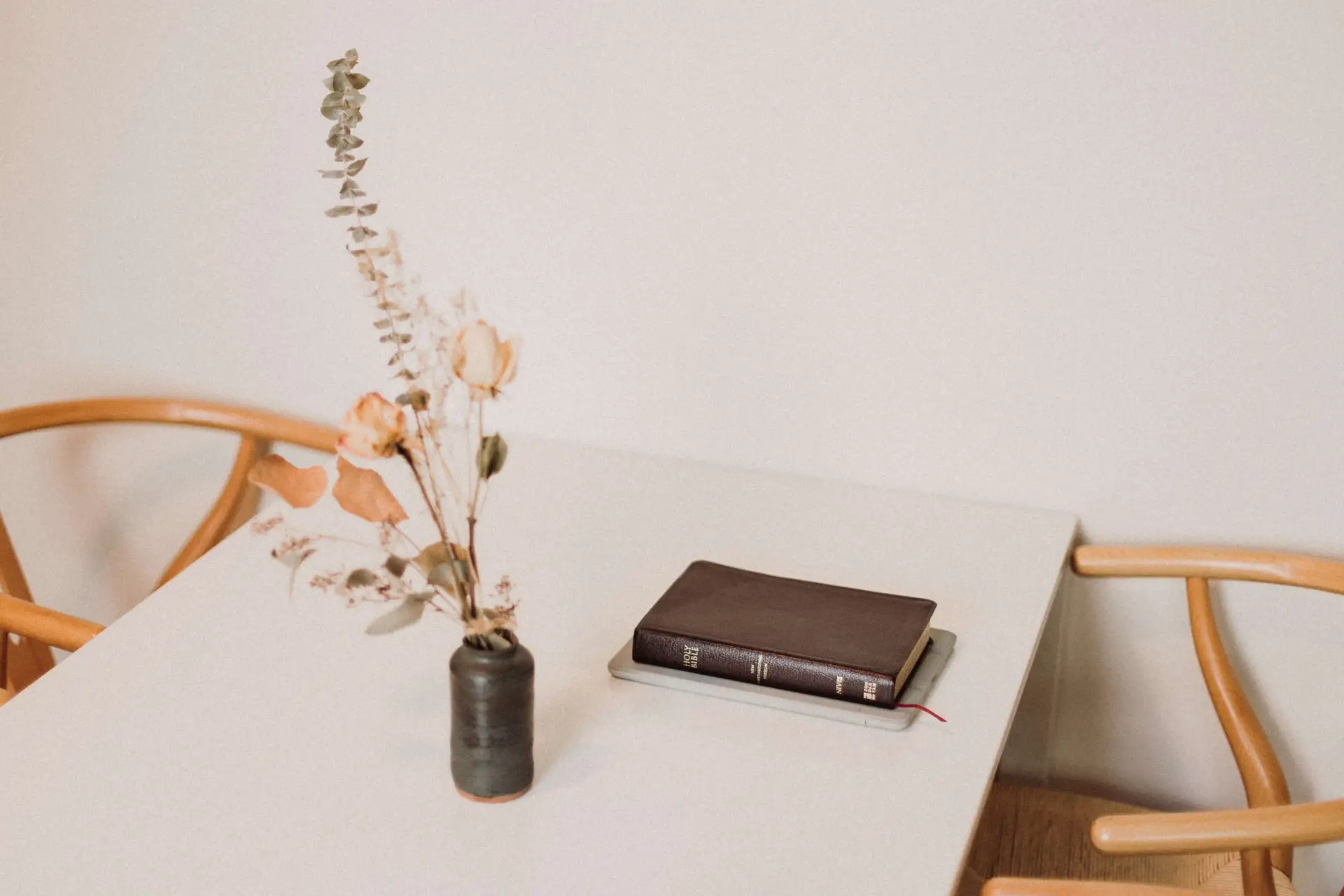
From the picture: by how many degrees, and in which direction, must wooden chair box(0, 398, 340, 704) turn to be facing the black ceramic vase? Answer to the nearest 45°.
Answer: approximately 45° to its right

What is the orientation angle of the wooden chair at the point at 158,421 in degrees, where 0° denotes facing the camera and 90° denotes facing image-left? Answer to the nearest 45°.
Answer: approximately 315°

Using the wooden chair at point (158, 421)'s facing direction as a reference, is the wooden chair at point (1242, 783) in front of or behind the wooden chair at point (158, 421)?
in front

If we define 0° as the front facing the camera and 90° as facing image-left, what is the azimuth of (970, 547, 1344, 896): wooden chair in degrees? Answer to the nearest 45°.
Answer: approximately 90°

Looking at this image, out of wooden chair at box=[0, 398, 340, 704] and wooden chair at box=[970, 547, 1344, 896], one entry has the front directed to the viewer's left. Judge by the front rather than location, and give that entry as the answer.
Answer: wooden chair at box=[970, 547, 1344, 896]

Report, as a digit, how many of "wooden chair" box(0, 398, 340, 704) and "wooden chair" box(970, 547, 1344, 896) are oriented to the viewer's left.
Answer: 1

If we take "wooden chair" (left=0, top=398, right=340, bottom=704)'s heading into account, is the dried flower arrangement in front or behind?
in front

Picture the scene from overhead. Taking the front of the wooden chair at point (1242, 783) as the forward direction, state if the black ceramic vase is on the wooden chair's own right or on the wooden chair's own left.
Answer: on the wooden chair's own left

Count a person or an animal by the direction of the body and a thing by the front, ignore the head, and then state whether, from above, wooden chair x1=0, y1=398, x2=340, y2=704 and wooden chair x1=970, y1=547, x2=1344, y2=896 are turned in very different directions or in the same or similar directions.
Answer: very different directions

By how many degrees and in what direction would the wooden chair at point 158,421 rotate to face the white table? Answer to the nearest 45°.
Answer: approximately 45° to its right
